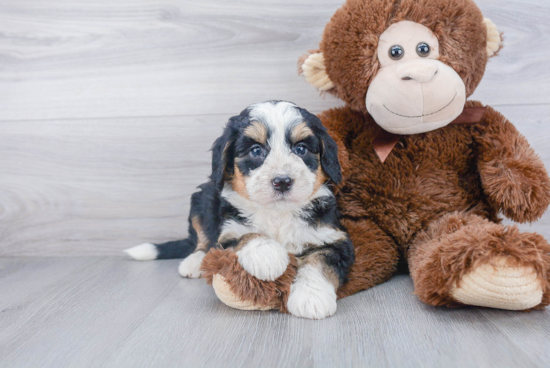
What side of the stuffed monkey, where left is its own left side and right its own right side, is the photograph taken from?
front

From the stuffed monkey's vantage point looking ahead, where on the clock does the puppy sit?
The puppy is roughly at 2 o'clock from the stuffed monkey.
